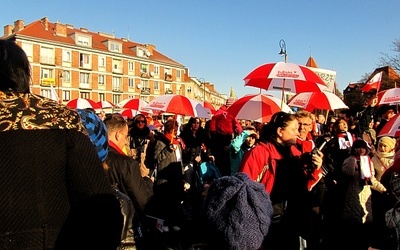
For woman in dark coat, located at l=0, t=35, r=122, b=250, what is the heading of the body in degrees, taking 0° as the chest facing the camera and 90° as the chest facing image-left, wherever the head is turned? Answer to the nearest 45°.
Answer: approximately 180°

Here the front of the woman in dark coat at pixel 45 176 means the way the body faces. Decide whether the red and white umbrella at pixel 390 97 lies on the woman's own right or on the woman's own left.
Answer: on the woman's own right

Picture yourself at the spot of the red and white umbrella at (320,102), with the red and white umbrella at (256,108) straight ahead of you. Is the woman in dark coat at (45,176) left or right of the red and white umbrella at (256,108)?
left

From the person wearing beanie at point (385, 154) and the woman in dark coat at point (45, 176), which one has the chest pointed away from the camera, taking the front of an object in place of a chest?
the woman in dark coat

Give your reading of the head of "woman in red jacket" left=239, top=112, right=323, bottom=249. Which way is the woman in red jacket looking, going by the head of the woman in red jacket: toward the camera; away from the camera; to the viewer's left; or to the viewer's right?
to the viewer's right

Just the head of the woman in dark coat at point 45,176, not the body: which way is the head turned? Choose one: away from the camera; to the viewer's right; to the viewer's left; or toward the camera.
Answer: away from the camera

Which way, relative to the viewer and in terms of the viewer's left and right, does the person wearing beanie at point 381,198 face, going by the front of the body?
facing the viewer and to the left of the viewer

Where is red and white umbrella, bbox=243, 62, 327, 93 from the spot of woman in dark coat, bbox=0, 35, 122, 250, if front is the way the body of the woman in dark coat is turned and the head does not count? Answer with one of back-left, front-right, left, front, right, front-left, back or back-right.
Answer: front-right

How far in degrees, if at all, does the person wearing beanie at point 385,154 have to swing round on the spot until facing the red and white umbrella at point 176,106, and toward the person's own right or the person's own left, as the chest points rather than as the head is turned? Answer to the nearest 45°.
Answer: approximately 45° to the person's own right
